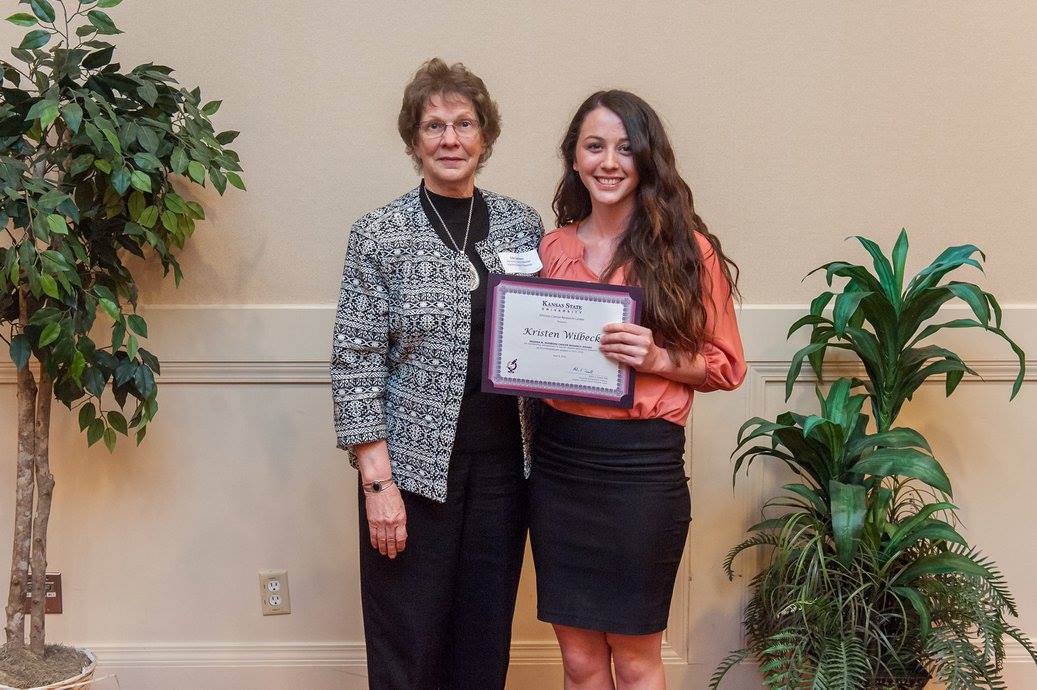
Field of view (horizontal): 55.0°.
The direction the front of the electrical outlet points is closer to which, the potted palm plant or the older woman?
the older woman

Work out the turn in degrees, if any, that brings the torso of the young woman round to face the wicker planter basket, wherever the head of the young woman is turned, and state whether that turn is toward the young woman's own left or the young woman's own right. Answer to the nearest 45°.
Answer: approximately 45° to the young woman's own right

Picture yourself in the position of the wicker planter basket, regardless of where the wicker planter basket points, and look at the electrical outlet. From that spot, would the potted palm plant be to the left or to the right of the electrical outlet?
right

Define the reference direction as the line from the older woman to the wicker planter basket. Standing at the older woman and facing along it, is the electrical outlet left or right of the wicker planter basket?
right

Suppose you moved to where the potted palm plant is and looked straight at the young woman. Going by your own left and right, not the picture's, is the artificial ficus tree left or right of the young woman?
right

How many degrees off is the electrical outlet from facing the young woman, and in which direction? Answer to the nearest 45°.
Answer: approximately 45° to its left

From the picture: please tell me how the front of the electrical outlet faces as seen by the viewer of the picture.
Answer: facing the viewer

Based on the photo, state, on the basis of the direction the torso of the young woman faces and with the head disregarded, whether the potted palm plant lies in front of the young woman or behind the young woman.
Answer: behind

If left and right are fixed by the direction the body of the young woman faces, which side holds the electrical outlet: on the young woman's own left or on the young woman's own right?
on the young woman's own right

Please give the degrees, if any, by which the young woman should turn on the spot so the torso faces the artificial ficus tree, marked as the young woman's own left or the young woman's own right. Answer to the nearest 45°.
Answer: approximately 45° to the young woman's own right

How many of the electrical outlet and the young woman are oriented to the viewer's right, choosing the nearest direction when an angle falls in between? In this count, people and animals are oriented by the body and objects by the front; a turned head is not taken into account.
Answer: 0
